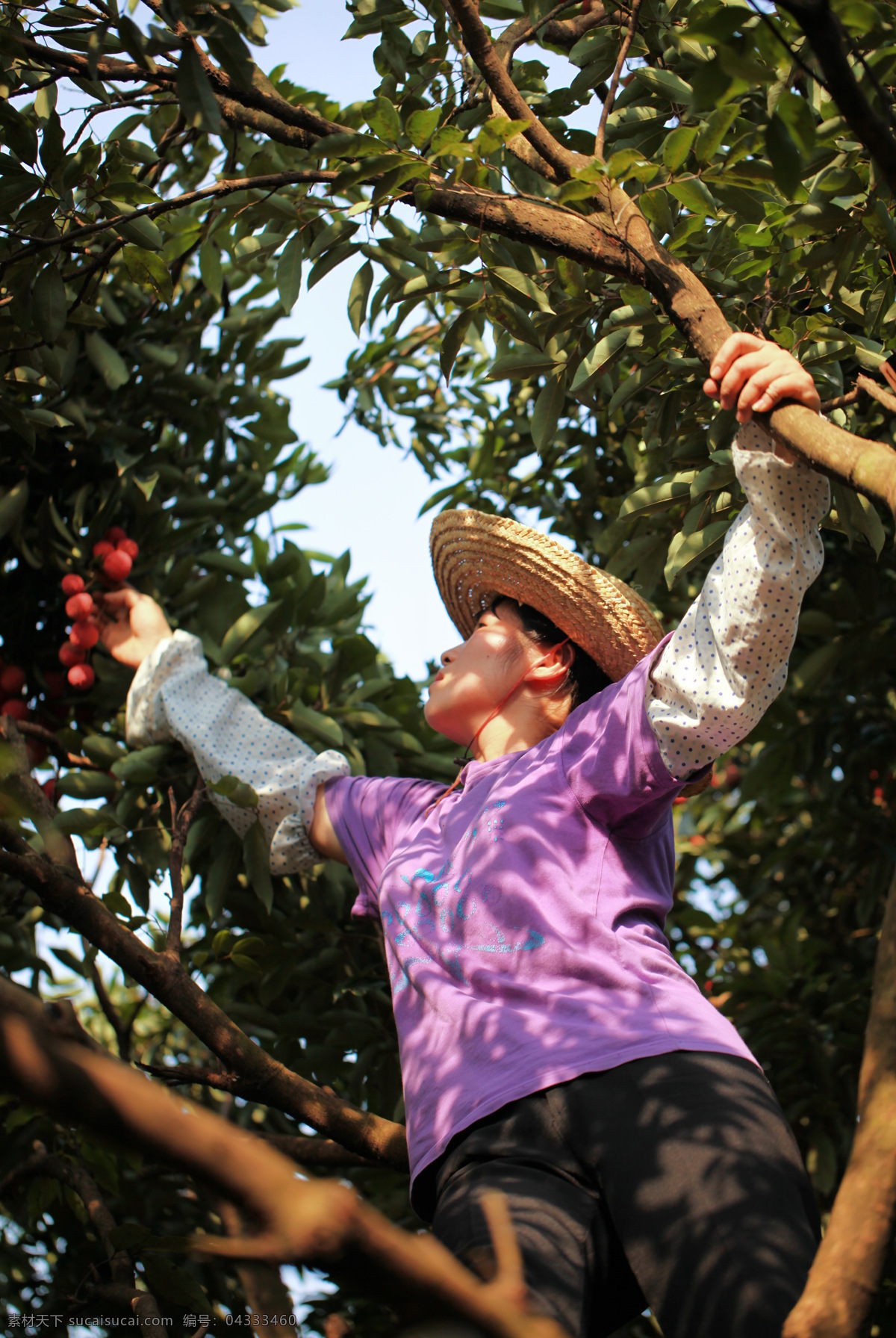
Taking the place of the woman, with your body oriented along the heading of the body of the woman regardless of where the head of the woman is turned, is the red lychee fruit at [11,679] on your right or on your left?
on your right

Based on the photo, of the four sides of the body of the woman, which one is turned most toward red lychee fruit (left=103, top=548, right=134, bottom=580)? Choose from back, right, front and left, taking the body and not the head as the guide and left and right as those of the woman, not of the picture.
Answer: right

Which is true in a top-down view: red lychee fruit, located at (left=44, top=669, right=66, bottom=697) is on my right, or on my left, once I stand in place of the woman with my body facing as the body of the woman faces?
on my right

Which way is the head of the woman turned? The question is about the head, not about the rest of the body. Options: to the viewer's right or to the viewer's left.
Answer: to the viewer's left

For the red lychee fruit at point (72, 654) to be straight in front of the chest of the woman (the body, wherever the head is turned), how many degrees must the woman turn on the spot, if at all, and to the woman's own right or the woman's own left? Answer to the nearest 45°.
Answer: approximately 90° to the woman's own right

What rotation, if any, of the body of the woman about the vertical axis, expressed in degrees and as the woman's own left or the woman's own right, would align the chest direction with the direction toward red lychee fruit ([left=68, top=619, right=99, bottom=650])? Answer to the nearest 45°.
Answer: approximately 90° to the woman's own right

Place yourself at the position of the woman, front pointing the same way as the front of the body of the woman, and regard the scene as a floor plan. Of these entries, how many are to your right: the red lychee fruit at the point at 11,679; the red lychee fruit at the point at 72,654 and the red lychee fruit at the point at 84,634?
3

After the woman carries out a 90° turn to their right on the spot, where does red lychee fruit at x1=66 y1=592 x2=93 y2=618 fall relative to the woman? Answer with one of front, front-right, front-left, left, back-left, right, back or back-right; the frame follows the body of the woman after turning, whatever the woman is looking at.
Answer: front
